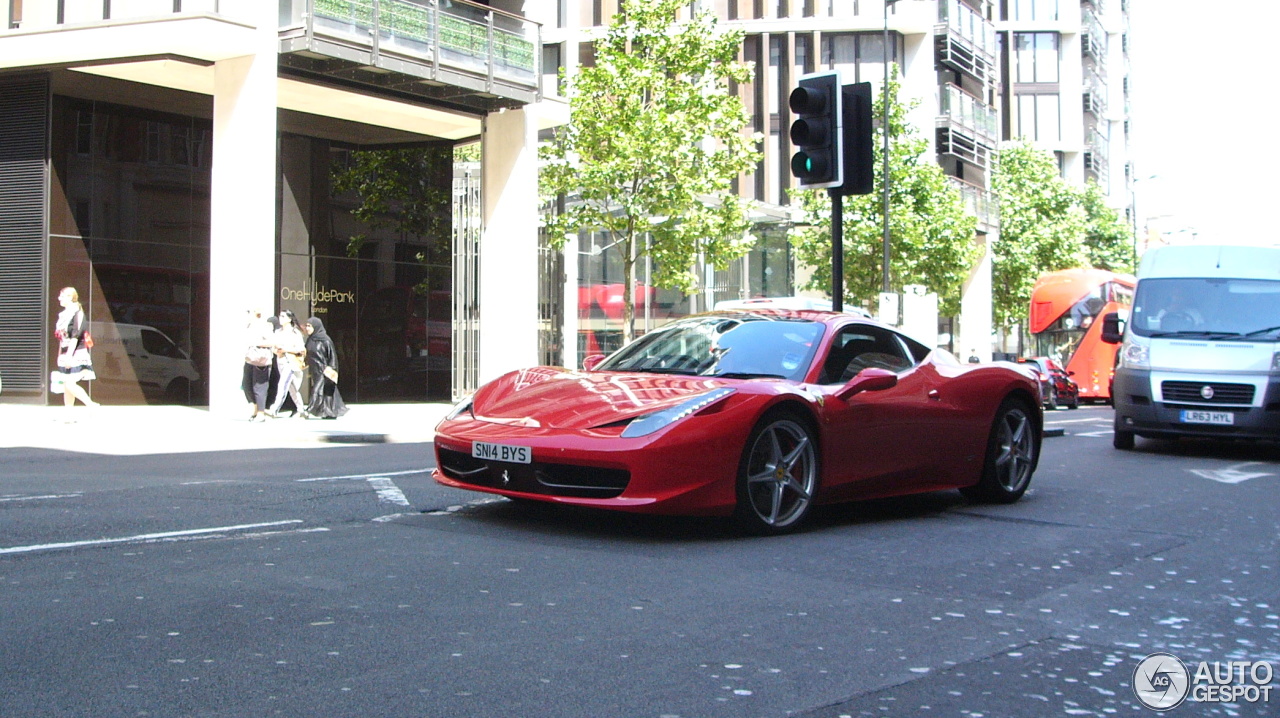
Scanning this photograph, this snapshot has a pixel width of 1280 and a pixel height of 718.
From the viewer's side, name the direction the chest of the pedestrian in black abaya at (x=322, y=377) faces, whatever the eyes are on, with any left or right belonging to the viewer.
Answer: facing to the left of the viewer

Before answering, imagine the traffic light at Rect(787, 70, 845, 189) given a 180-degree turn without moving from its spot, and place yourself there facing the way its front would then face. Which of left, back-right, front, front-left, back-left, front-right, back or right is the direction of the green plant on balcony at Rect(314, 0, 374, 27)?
left

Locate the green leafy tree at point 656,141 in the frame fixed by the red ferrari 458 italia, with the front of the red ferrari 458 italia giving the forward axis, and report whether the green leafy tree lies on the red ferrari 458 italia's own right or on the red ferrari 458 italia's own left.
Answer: on the red ferrari 458 italia's own right

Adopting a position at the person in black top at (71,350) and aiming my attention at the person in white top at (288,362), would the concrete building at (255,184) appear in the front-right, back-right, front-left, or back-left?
front-left

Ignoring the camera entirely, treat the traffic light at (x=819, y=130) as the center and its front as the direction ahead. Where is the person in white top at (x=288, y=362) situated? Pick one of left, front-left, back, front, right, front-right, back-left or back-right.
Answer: right

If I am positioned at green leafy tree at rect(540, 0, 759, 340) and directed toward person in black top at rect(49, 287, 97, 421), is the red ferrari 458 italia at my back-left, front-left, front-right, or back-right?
front-left

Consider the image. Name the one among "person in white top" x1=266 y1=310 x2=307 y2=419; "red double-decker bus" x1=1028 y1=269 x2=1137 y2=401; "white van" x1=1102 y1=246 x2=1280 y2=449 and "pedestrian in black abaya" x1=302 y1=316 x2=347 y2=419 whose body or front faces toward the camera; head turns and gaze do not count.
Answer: the white van

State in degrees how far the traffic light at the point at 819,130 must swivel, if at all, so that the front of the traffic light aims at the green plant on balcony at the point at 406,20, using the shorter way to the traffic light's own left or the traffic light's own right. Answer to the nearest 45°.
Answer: approximately 90° to the traffic light's own right

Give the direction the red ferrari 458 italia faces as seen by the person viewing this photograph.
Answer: facing the viewer and to the left of the viewer

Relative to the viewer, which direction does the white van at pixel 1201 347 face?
toward the camera

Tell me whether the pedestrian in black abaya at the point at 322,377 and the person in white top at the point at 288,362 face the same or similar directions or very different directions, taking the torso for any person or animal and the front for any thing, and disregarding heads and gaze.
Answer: same or similar directions

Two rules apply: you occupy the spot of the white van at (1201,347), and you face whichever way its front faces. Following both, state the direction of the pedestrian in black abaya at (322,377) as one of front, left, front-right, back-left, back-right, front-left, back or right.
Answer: right
